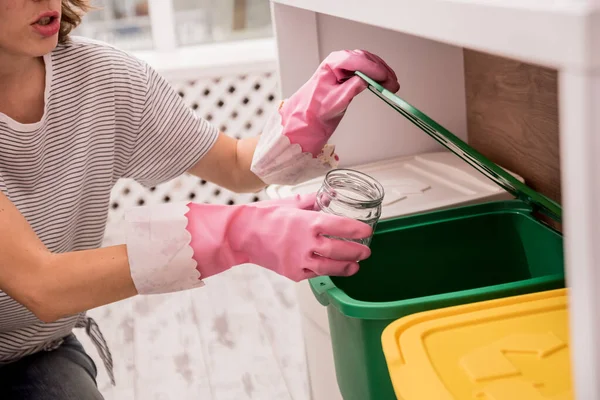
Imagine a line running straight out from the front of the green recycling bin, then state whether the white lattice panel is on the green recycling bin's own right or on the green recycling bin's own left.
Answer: on the green recycling bin's own right

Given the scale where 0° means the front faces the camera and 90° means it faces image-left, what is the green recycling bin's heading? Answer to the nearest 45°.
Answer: approximately 90°
